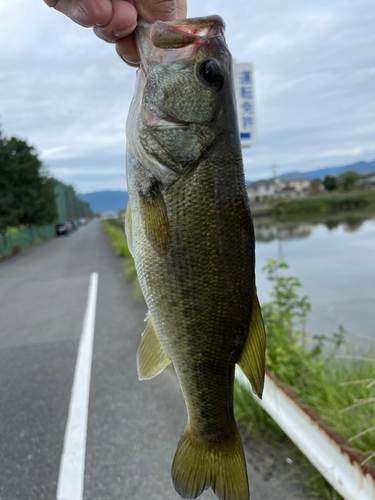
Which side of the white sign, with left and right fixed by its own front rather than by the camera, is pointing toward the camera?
front

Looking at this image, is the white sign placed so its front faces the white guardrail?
yes

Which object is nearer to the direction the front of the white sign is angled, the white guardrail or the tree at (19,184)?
the white guardrail

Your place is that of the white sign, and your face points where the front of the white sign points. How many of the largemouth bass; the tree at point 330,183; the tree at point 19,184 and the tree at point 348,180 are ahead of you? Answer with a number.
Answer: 1

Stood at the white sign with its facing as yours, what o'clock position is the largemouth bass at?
The largemouth bass is roughly at 12 o'clock from the white sign.

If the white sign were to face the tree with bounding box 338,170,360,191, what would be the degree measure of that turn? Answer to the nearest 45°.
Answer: approximately 180°

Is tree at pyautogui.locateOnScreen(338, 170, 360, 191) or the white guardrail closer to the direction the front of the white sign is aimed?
the white guardrail

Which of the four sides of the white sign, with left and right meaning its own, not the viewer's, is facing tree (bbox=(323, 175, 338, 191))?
back
